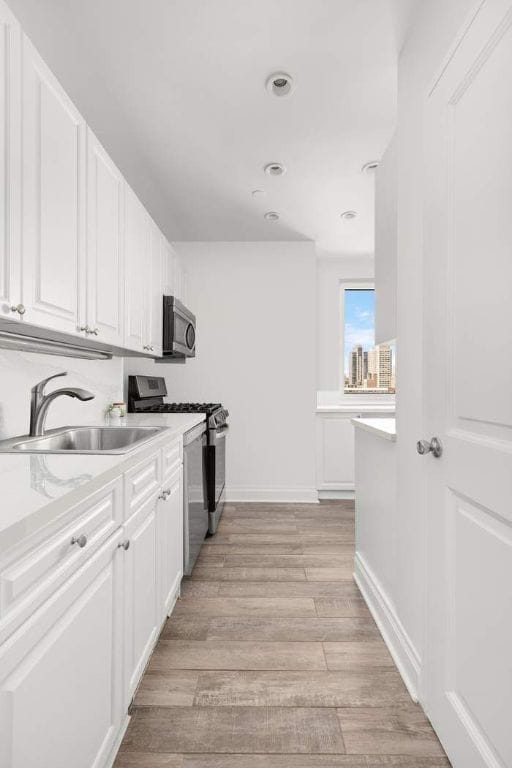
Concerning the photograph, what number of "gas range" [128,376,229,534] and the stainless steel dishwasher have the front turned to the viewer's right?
2

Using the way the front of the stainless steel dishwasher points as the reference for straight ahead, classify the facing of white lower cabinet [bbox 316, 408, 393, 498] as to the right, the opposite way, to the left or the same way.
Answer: to the right

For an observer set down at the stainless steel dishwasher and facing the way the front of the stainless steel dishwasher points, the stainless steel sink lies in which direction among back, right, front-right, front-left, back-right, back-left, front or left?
back-right

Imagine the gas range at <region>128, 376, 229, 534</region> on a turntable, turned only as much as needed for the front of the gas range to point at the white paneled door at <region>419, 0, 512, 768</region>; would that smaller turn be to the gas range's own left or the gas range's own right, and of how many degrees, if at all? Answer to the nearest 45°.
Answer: approximately 90° to the gas range's own right

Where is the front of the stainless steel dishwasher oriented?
to the viewer's right

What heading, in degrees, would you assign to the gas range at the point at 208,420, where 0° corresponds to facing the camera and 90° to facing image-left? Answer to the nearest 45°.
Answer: approximately 270°

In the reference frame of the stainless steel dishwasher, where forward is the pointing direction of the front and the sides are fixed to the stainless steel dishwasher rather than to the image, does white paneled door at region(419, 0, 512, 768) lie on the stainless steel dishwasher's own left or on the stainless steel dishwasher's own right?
on the stainless steel dishwasher's own right

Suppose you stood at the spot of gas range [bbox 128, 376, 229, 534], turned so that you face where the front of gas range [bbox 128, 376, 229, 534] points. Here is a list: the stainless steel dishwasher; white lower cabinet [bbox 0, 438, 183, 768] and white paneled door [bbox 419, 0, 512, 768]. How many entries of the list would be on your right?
3

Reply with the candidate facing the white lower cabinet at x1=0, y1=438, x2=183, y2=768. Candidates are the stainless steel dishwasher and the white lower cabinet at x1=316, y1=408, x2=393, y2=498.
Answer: the white lower cabinet at x1=316, y1=408, x2=393, y2=498

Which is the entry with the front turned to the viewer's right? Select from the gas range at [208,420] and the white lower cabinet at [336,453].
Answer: the gas range

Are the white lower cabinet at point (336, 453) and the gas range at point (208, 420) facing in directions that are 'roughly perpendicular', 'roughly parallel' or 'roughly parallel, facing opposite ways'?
roughly perpendicular
